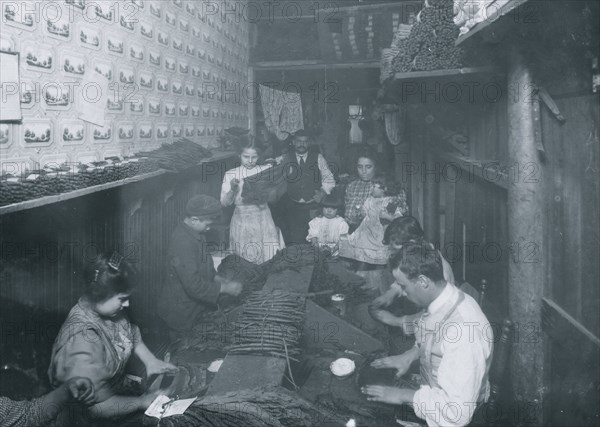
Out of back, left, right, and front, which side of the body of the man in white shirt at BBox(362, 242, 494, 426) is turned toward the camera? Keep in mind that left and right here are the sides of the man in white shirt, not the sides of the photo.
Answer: left

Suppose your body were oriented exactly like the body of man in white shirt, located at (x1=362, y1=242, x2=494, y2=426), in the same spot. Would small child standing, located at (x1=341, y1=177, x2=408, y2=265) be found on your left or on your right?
on your right

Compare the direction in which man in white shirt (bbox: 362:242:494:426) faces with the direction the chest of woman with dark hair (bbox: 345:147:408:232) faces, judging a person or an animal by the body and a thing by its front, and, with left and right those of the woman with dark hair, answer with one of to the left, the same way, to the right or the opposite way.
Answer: to the right

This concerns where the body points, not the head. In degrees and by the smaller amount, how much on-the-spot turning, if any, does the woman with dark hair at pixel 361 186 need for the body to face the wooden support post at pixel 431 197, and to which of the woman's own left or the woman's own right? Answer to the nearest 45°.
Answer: approximately 135° to the woman's own left

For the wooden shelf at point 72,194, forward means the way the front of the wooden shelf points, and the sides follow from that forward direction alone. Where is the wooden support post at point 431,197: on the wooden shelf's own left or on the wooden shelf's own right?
on the wooden shelf's own left
